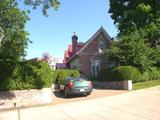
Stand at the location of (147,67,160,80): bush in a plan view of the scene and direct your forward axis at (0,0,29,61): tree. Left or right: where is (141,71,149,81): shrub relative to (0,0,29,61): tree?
left

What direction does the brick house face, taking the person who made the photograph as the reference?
facing the viewer and to the right of the viewer

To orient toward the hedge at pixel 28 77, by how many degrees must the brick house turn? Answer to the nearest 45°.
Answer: approximately 45° to its right
